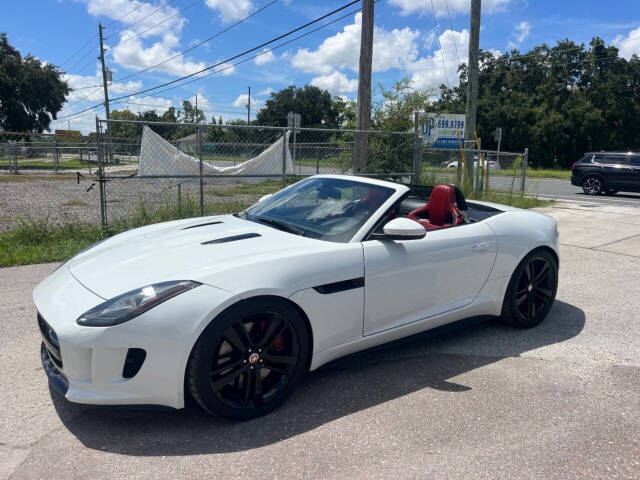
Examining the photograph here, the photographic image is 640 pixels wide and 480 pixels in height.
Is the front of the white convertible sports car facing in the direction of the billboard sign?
no

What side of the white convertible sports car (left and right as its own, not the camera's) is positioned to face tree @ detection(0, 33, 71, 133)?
right

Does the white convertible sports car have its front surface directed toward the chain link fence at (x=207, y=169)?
no

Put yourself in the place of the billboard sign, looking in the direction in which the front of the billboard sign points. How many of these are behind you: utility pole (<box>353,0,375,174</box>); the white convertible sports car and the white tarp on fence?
0

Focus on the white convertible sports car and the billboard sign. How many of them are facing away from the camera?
0

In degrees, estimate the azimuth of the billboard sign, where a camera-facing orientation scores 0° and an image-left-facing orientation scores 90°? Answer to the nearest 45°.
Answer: approximately 0°

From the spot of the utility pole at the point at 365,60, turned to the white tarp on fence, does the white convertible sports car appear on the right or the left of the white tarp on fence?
left

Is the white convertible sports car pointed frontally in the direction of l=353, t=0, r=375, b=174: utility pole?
no

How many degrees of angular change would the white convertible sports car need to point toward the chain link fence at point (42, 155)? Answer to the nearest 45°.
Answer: approximately 90° to its right

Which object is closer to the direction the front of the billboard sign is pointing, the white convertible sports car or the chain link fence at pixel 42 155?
the white convertible sports car

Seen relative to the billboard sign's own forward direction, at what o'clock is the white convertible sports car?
The white convertible sports car is roughly at 12 o'clock from the billboard sign.
